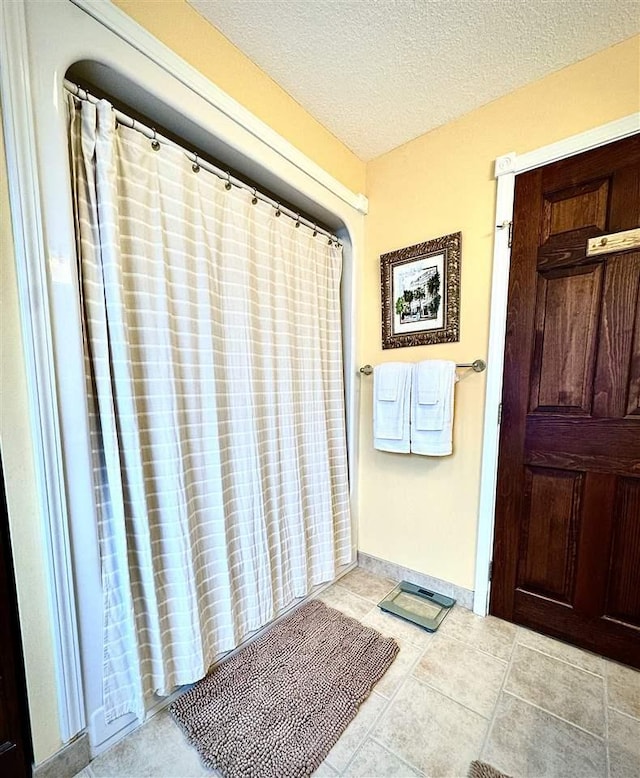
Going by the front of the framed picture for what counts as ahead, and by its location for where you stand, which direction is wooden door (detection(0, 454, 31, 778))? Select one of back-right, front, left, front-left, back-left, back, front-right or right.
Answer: front

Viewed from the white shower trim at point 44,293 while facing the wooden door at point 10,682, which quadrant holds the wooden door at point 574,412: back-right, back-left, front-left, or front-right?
back-left

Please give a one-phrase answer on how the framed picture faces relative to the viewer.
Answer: facing the viewer and to the left of the viewer

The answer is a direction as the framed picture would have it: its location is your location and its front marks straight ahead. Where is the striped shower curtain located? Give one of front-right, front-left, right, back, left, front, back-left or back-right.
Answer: front

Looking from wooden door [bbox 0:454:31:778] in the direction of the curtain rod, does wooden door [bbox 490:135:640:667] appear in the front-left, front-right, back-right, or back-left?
front-right

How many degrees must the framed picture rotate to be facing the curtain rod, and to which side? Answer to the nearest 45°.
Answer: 0° — it already faces it
